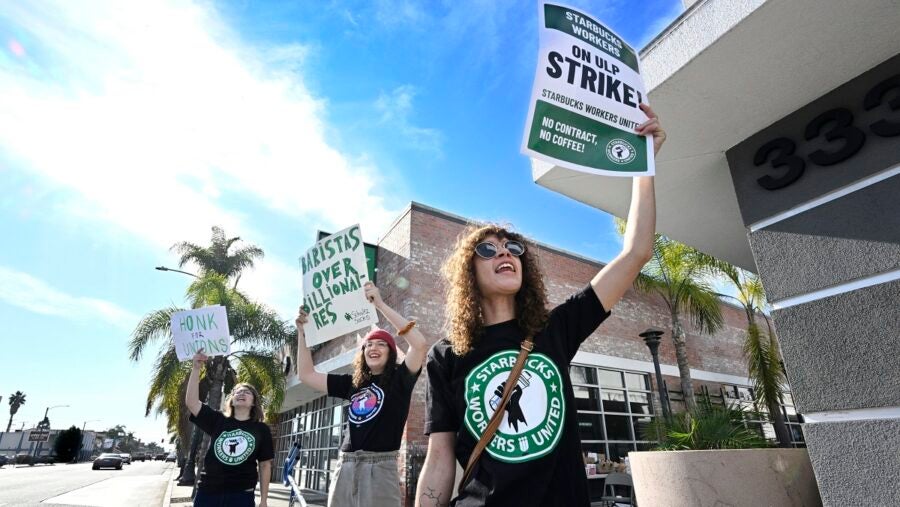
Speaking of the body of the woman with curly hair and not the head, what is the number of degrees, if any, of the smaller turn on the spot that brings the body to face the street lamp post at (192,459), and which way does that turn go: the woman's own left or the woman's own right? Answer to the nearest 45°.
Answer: approximately 135° to the woman's own right

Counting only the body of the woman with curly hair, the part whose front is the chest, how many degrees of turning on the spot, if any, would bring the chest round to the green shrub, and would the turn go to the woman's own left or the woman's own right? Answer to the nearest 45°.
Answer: approximately 135° to the woman's own left

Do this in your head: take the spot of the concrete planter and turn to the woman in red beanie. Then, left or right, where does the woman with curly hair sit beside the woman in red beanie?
left

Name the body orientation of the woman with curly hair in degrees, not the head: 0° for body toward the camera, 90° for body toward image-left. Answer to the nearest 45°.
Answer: approximately 0°

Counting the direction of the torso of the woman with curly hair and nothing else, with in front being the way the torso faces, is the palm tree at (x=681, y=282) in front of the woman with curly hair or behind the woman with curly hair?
behind

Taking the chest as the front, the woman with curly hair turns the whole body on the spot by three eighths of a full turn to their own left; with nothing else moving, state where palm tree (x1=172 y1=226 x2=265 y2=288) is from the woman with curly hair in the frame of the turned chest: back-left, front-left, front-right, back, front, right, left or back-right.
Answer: left
